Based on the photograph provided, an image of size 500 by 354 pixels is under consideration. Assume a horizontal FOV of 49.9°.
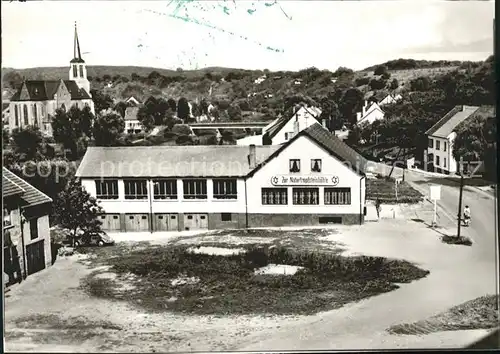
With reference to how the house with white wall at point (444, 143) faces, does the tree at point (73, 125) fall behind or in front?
in front

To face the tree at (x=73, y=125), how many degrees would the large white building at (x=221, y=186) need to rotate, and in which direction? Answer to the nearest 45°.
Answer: approximately 90° to its right

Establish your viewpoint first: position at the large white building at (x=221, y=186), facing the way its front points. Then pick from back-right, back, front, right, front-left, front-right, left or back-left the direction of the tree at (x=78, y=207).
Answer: right

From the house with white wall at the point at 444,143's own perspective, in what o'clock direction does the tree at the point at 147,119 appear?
The tree is roughly at 1 o'clock from the house with white wall.

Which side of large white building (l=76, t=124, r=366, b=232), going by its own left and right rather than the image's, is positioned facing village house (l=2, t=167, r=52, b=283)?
right

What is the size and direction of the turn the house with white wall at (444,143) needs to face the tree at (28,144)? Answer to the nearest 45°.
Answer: approximately 45° to its right

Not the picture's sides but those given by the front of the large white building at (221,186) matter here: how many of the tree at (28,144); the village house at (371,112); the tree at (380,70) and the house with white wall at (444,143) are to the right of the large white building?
1

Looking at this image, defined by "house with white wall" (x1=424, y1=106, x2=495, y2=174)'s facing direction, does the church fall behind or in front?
in front

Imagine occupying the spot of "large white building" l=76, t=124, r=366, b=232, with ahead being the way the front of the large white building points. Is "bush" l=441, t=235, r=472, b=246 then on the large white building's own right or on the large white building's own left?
on the large white building's own left

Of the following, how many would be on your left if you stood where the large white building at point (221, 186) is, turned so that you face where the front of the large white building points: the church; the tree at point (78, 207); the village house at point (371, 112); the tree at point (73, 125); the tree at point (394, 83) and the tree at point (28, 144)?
2

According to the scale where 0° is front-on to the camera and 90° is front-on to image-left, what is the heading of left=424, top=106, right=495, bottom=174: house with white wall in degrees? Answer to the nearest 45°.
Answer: approximately 45°

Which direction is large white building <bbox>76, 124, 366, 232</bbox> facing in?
toward the camera
